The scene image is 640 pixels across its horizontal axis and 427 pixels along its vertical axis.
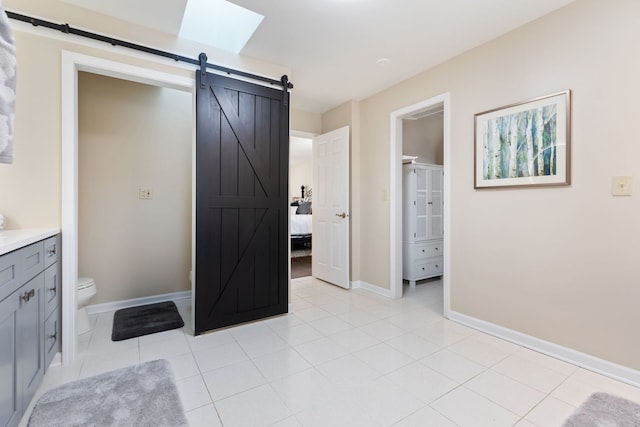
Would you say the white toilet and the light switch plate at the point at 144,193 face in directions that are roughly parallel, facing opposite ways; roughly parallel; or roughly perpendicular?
roughly perpendicular

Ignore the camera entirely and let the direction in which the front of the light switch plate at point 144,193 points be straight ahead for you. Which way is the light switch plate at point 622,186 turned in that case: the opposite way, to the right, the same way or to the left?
to the right

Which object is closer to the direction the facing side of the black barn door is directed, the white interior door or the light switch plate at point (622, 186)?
the light switch plate

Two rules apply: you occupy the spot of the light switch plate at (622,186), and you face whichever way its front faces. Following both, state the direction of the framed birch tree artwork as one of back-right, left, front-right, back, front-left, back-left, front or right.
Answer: right

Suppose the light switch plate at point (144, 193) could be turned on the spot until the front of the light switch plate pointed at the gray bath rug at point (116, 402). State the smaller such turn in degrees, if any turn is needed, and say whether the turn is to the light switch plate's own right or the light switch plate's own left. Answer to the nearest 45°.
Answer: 0° — it already faces it

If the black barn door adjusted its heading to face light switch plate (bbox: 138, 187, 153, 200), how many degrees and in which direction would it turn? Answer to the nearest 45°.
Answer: approximately 180°

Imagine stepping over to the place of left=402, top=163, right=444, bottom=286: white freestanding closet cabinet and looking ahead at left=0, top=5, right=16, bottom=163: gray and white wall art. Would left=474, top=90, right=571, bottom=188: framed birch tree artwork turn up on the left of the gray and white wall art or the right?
left

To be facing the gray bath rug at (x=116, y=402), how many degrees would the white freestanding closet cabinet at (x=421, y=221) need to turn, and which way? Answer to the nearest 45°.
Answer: approximately 90° to its right

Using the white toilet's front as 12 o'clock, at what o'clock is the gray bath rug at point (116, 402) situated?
The gray bath rug is roughly at 3 o'clock from the white toilet.

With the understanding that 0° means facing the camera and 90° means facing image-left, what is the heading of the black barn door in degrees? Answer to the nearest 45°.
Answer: approximately 315°

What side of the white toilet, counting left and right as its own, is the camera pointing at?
right

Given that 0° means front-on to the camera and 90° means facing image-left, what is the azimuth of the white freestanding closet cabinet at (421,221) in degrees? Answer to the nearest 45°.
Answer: approximately 315°

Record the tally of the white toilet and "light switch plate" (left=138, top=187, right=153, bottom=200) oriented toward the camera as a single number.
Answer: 1
